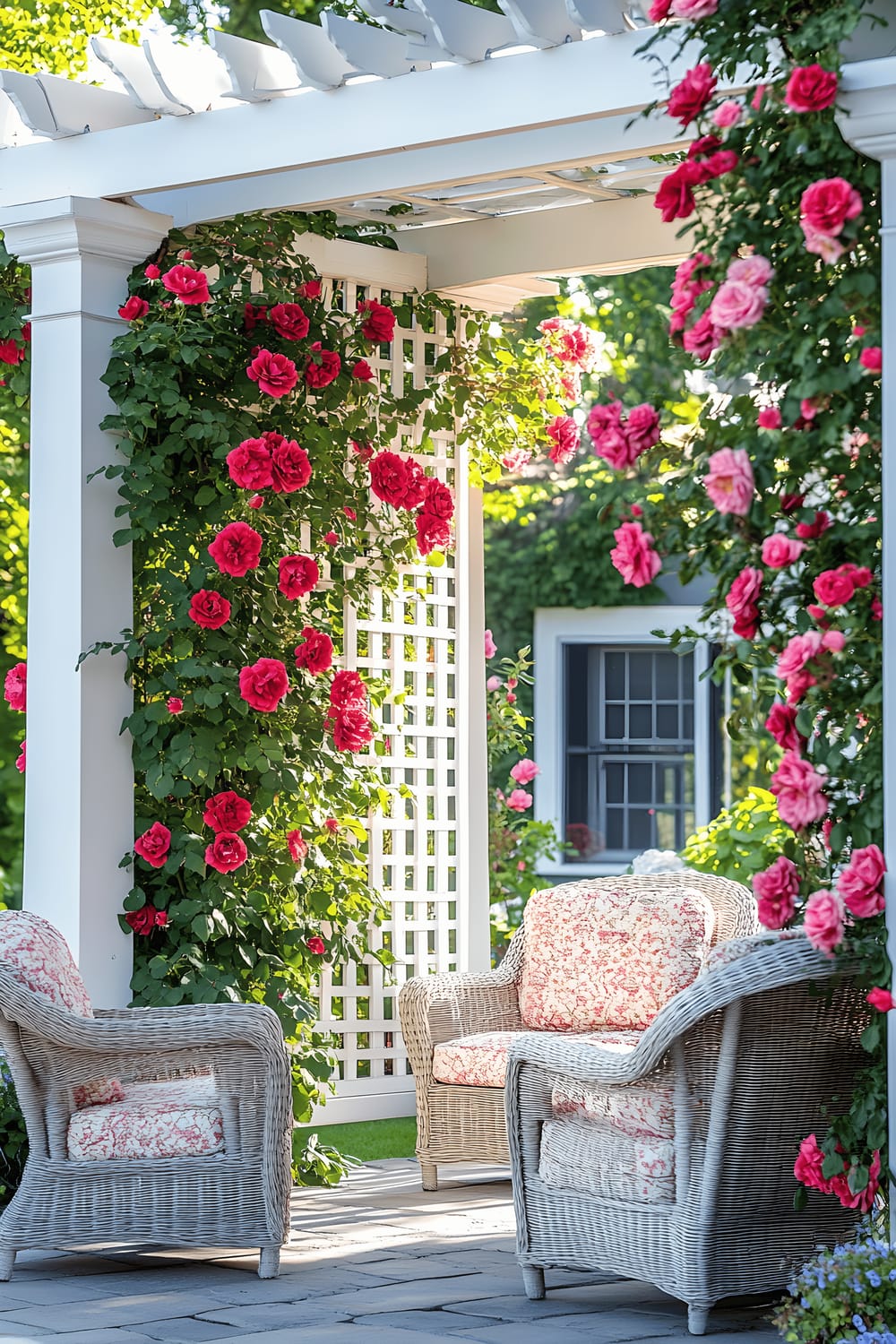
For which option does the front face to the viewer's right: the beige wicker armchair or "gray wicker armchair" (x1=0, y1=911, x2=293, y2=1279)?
the gray wicker armchair

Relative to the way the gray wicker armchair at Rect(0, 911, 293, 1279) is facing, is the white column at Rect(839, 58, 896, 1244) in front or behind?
in front

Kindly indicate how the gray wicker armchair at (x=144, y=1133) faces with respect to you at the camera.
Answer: facing to the right of the viewer

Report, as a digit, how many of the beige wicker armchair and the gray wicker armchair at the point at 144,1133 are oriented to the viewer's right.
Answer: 1

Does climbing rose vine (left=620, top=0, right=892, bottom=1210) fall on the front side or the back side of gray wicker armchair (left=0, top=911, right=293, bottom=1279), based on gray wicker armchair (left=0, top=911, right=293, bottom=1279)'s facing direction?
on the front side

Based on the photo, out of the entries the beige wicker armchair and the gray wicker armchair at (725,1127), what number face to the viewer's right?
0

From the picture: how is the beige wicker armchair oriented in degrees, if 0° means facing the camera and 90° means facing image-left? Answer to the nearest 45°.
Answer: approximately 45°

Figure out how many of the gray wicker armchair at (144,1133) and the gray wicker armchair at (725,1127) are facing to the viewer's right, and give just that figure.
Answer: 1

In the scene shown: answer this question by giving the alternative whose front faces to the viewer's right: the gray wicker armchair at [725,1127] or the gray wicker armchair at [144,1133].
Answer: the gray wicker armchair at [144,1133]
